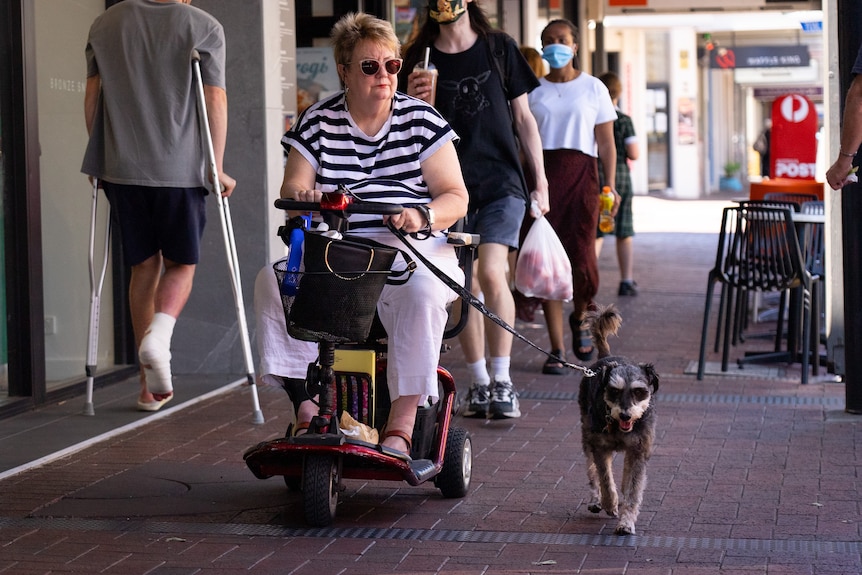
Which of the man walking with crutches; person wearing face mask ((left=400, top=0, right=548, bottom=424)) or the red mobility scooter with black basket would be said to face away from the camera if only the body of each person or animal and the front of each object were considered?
the man walking with crutches

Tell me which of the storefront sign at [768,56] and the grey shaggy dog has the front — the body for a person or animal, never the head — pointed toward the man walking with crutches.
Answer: the storefront sign

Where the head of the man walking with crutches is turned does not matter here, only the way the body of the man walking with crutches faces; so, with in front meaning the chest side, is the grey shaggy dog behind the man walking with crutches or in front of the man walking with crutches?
behind

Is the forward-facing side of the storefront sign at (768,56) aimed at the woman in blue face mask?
yes

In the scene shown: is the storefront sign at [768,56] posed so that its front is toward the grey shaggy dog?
yes

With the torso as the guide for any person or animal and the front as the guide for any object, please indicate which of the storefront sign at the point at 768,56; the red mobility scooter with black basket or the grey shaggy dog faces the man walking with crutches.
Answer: the storefront sign

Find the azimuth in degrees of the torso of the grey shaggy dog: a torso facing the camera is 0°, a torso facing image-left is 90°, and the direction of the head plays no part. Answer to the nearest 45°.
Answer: approximately 0°

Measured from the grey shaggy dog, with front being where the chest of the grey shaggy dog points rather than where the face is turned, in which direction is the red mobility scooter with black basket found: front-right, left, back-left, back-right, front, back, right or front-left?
right

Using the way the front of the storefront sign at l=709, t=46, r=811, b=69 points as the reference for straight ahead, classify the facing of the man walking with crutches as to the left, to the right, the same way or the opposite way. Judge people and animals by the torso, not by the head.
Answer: the opposite way

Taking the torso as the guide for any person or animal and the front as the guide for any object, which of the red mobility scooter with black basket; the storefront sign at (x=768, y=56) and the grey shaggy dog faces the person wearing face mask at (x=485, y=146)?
the storefront sign

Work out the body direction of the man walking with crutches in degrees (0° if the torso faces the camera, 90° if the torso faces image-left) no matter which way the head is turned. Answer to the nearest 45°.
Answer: approximately 180°

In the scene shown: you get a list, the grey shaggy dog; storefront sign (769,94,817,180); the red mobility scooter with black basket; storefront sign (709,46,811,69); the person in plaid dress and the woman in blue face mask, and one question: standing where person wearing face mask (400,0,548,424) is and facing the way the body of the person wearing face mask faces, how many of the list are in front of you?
2

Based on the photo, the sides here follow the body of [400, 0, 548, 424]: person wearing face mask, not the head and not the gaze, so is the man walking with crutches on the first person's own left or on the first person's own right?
on the first person's own right

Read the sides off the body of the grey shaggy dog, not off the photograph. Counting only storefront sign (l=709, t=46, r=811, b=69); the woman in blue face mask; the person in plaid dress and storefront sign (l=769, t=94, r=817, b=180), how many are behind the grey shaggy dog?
4

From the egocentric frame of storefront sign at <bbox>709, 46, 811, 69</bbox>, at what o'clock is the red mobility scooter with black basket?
The red mobility scooter with black basket is roughly at 12 o'clock from the storefront sign.
